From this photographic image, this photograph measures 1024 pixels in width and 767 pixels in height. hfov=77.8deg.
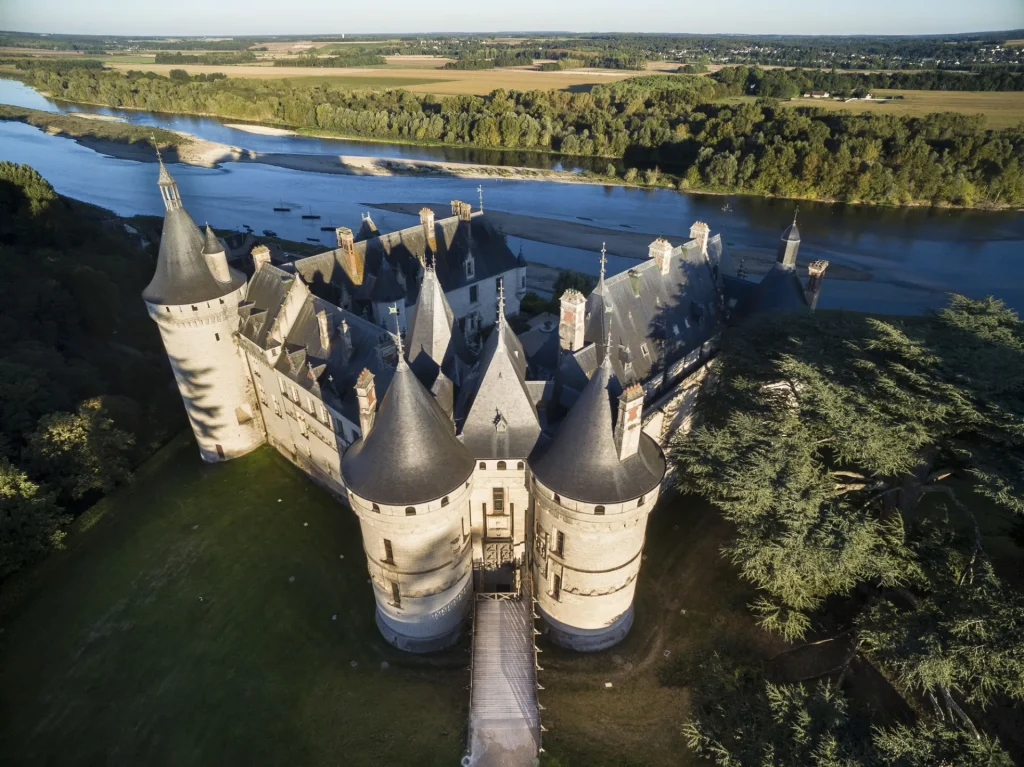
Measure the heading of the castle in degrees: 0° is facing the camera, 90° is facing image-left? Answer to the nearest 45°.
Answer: approximately 0°
